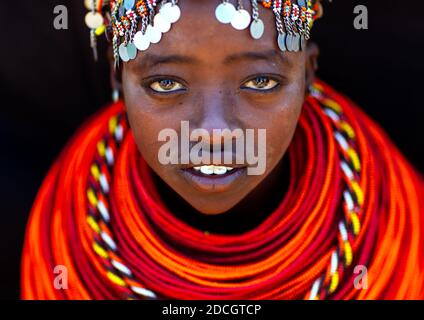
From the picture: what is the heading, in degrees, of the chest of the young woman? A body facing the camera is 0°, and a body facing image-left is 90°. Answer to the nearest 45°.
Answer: approximately 0°
